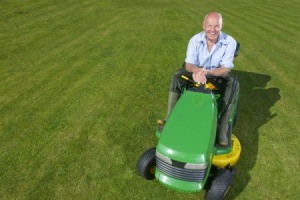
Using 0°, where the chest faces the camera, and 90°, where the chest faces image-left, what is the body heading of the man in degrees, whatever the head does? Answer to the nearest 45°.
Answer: approximately 0°
